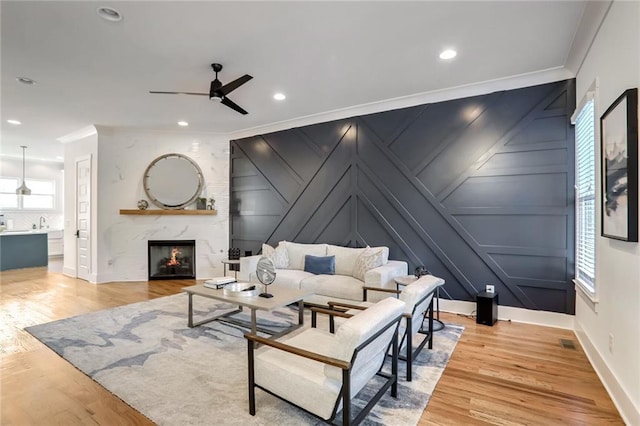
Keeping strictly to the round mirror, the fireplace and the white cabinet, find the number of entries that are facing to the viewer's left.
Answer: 0

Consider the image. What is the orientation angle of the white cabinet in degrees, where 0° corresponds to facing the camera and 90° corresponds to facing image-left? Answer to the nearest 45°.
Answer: approximately 0°

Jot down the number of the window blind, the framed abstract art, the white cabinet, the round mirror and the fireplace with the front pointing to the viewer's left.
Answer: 2

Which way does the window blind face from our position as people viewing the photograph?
facing to the left of the viewer

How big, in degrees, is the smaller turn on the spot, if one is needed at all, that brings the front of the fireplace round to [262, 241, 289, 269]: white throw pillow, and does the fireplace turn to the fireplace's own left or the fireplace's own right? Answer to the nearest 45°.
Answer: approximately 45° to the fireplace's own left

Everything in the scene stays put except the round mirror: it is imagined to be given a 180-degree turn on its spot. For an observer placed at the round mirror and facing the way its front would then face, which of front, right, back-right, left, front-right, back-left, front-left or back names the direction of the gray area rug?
back

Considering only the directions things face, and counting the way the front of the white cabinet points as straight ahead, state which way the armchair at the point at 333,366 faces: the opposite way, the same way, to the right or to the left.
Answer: the opposite way

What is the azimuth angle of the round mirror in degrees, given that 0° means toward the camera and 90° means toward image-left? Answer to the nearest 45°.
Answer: approximately 0°

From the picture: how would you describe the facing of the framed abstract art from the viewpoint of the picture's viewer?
facing to the left of the viewer

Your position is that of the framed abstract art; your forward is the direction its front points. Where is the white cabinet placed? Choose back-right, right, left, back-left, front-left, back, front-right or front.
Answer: front

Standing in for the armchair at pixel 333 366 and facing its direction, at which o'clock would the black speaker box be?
The black speaker box is roughly at 3 o'clock from the armchair.

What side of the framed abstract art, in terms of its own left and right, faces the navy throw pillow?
front

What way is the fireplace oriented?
toward the camera

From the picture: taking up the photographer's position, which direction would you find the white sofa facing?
facing the viewer and to the left of the viewer

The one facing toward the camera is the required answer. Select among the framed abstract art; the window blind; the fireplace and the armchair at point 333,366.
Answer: the fireplace

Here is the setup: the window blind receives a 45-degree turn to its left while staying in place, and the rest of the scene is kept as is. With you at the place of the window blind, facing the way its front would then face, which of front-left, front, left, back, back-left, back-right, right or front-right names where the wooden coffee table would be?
front

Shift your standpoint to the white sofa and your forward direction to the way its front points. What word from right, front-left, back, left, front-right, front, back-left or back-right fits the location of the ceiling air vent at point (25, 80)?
front-right

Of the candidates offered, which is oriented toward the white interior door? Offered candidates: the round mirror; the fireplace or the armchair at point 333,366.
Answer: the armchair
